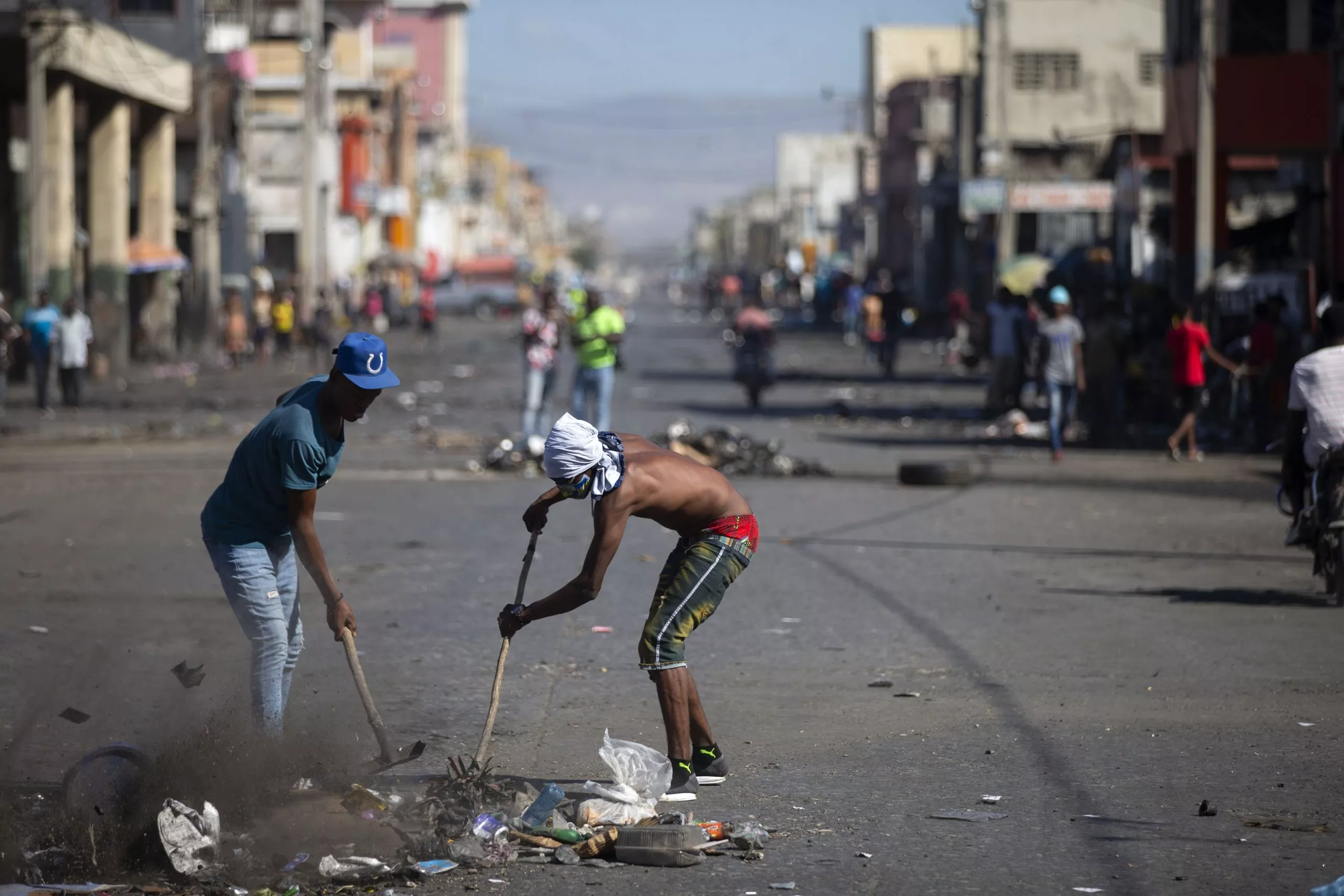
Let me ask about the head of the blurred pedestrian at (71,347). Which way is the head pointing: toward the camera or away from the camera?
toward the camera

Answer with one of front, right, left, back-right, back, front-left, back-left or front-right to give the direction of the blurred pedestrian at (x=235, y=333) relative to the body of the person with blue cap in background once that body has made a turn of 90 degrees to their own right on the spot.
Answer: front-right

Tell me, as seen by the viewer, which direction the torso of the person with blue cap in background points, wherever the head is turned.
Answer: toward the camera

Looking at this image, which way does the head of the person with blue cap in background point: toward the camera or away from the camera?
toward the camera

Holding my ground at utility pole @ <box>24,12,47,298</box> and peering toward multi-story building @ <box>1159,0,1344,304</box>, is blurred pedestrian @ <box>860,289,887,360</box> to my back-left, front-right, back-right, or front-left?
front-left
